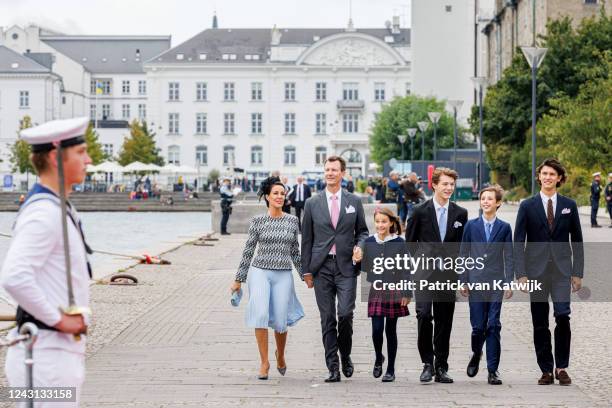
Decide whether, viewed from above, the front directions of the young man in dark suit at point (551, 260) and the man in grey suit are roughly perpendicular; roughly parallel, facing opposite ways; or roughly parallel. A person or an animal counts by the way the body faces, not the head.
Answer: roughly parallel

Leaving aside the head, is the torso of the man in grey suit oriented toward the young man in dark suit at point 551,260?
no

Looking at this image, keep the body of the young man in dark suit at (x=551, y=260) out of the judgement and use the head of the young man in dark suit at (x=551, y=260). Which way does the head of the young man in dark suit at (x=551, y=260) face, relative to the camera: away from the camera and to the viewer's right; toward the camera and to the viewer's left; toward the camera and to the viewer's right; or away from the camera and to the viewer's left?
toward the camera and to the viewer's left

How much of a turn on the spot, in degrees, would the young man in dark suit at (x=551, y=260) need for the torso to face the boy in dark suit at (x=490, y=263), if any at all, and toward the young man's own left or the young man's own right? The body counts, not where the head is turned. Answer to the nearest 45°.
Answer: approximately 90° to the young man's own right

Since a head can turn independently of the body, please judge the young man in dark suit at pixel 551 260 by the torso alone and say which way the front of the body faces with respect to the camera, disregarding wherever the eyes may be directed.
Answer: toward the camera

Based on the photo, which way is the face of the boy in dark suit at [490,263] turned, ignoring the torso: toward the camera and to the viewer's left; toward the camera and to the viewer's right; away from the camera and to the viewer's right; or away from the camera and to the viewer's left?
toward the camera and to the viewer's left

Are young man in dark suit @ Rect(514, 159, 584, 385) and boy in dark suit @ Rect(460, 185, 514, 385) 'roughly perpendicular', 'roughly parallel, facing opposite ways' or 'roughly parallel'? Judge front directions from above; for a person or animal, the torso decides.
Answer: roughly parallel

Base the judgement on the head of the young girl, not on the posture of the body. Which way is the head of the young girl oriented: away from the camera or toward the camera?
toward the camera

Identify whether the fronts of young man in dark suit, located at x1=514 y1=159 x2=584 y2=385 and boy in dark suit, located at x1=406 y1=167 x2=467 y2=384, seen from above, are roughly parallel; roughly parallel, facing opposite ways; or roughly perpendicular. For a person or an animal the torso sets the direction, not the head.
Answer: roughly parallel

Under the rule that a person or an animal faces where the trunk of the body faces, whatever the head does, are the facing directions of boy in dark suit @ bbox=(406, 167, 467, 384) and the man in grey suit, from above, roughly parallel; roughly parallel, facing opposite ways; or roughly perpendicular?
roughly parallel

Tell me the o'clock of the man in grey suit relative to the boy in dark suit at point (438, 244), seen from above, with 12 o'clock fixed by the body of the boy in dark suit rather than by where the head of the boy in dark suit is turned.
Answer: The man in grey suit is roughly at 3 o'clock from the boy in dark suit.

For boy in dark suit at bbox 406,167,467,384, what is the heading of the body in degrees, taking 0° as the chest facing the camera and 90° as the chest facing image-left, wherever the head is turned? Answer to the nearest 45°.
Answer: approximately 0°

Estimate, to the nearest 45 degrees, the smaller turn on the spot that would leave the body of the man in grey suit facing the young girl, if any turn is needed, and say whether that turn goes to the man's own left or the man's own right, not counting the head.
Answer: approximately 90° to the man's own left

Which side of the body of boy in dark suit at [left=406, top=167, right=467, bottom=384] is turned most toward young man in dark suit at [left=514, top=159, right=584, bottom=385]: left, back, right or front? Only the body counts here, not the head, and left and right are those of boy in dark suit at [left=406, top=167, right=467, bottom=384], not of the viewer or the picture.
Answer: left

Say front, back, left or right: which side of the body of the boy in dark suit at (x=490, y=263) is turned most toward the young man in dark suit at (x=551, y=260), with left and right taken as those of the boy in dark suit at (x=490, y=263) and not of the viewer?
left

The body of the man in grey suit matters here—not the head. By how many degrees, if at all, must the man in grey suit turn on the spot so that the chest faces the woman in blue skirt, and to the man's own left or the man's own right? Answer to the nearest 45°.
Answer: approximately 90° to the man's own right

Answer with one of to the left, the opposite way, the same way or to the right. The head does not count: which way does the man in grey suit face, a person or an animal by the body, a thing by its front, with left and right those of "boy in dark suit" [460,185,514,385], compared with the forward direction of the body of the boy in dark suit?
the same way

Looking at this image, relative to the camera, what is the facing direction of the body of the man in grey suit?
toward the camera

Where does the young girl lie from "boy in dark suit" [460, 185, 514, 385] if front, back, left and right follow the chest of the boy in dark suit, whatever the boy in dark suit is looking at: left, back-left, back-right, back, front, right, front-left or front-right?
right
